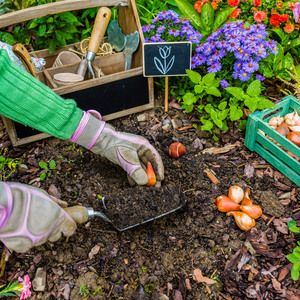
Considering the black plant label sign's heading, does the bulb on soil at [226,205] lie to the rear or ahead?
ahead

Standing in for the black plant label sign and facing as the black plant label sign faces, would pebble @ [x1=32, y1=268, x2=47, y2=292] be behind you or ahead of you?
ahead

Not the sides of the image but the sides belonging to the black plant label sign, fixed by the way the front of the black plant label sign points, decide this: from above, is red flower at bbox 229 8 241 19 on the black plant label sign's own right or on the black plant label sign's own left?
on the black plant label sign's own left

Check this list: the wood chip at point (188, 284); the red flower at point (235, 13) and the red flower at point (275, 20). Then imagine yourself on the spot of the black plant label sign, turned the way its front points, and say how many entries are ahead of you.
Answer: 1

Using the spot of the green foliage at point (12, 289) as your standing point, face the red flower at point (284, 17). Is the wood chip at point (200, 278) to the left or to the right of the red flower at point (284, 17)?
right

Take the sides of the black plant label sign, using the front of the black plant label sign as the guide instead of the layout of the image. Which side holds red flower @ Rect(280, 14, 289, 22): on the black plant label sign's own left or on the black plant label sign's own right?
on the black plant label sign's own left

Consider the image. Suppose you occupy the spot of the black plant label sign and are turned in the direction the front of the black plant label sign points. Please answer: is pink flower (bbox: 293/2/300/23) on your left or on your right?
on your left

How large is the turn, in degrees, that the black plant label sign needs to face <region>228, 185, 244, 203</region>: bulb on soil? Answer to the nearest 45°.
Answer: approximately 45° to its left

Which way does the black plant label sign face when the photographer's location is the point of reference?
facing the viewer

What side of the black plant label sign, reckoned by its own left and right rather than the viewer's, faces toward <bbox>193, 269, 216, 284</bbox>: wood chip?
front
